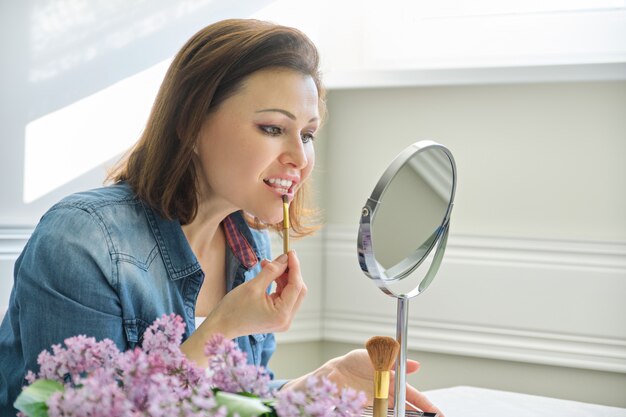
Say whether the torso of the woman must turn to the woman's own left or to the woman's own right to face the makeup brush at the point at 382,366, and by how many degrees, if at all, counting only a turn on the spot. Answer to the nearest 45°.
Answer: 0° — they already face it

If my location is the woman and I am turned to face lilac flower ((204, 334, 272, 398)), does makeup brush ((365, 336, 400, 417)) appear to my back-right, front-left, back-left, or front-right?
front-left

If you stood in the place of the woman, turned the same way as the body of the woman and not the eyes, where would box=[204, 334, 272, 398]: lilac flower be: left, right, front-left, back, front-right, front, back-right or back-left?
front-right

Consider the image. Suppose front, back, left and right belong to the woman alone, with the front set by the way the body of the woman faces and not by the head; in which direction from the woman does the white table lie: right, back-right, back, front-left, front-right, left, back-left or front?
front-left

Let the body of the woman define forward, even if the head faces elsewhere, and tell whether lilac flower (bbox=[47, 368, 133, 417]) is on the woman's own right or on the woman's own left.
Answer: on the woman's own right

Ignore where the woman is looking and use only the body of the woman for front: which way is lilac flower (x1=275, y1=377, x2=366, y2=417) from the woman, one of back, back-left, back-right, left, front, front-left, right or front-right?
front-right

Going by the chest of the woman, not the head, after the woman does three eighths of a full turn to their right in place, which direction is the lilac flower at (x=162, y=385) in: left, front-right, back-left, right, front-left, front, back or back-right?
left
